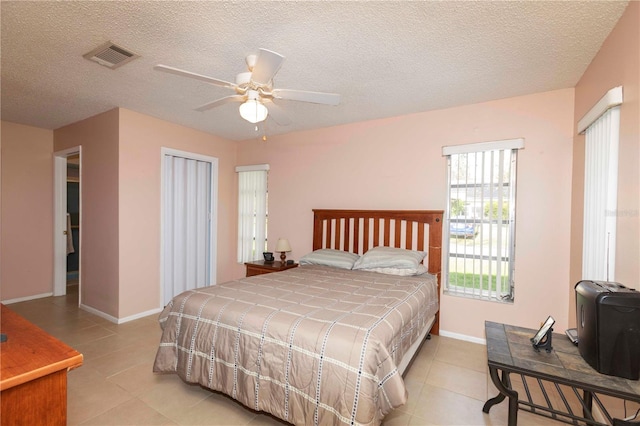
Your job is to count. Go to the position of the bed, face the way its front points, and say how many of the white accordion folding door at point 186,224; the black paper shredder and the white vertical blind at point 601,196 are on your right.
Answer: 1

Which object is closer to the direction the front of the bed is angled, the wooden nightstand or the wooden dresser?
the wooden dresser

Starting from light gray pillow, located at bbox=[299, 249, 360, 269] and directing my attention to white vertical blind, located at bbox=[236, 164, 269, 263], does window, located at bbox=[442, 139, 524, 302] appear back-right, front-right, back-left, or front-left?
back-right

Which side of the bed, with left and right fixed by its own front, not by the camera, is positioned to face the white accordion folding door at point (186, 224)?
right

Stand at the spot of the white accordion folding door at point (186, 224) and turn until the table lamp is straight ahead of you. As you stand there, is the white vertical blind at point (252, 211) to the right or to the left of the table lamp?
left

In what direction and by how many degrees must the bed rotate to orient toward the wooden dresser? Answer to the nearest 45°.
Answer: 0° — it already faces it

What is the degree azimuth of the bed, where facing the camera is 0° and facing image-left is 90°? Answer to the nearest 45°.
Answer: approximately 45°

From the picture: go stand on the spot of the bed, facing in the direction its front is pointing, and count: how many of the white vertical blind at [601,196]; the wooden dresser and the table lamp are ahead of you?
1

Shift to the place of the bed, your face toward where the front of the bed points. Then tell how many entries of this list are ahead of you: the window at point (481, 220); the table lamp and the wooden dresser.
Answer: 1

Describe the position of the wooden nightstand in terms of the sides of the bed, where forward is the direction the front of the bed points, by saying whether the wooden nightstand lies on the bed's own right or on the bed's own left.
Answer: on the bed's own right

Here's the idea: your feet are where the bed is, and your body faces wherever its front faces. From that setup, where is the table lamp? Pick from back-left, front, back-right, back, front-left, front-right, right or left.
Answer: back-right
